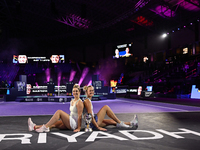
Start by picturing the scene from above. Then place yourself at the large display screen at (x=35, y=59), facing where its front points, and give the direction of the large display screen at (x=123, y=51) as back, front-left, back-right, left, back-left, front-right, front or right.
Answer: front-left

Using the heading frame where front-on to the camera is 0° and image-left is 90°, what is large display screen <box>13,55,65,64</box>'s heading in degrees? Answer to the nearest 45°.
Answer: approximately 0°
